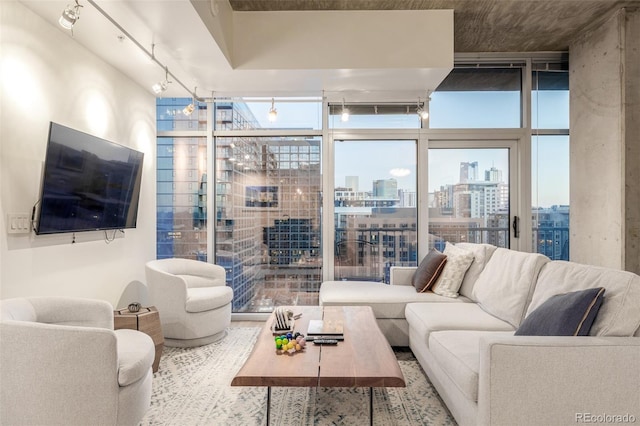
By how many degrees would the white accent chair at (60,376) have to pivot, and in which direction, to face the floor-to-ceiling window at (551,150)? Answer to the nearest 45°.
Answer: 0° — it already faces it

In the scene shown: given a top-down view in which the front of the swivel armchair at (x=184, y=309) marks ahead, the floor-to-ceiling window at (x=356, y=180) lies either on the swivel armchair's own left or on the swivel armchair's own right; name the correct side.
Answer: on the swivel armchair's own left

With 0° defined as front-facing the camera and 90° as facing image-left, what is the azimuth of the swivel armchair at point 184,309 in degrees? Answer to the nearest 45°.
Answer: approximately 315°

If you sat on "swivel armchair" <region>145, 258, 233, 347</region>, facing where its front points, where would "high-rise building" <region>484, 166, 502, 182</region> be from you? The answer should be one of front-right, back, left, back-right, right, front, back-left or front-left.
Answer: front-left

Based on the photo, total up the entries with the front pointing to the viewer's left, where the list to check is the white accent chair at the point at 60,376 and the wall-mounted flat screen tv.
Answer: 0

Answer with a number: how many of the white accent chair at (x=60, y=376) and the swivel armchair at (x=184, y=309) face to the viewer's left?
0

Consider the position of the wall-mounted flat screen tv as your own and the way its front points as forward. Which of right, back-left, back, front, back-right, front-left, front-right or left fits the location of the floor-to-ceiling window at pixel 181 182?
left

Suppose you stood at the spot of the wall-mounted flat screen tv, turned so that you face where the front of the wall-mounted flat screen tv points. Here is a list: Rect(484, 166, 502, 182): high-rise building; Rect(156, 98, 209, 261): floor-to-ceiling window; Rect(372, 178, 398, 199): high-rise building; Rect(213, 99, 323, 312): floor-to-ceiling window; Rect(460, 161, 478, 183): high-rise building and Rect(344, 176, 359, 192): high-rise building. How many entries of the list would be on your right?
0

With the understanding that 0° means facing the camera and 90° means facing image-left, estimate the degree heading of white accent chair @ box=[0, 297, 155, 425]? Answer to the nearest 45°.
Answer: approximately 270°

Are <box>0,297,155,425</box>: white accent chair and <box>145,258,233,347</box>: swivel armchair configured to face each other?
no

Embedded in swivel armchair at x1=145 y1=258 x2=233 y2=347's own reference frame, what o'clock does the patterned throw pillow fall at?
The patterned throw pillow is roughly at 11 o'clock from the swivel armchair.

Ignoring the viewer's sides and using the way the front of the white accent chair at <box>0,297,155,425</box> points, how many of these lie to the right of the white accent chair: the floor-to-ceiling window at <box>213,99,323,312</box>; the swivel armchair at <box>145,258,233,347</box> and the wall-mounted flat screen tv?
0

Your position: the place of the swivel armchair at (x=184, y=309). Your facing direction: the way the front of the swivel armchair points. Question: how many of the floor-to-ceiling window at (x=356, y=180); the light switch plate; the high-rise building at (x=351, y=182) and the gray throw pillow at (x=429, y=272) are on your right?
1

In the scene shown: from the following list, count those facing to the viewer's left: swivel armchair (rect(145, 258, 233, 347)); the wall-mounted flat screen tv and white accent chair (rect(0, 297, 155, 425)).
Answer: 0
